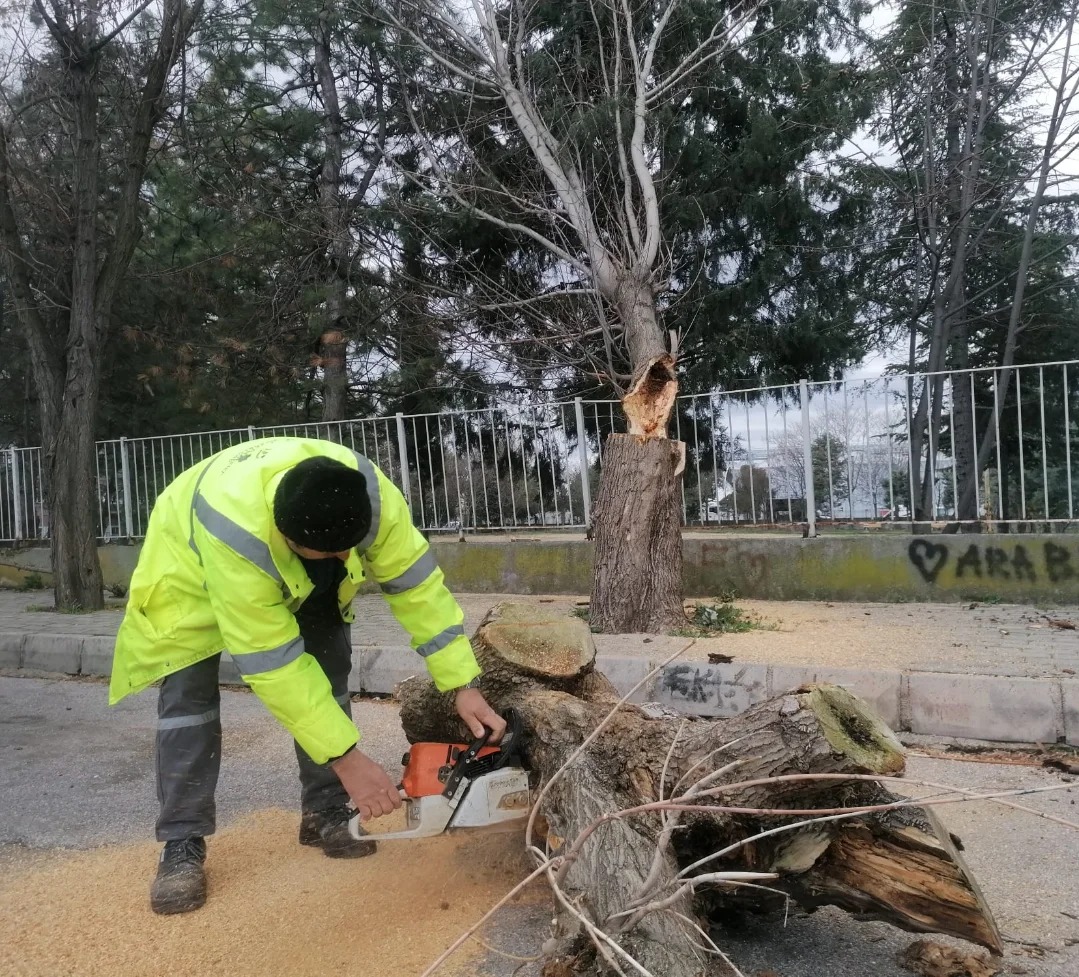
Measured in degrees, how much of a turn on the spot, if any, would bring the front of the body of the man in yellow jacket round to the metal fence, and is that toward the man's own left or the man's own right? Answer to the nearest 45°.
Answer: approximately 90° to the man's own left

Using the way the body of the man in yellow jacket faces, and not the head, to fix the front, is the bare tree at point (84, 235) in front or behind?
behind

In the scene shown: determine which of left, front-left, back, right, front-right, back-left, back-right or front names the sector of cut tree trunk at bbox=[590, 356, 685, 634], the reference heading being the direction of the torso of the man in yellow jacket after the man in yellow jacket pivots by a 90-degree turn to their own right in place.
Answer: back

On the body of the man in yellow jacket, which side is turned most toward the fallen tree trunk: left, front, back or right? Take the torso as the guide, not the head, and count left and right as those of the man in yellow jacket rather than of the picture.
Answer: front

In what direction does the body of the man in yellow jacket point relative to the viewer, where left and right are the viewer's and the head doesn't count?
facing the viewer and to the right of the viewer

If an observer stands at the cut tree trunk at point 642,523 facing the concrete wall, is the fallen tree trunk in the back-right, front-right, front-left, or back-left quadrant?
back-right

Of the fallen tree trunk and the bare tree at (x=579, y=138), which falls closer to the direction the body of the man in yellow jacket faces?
the fallen tree trunk

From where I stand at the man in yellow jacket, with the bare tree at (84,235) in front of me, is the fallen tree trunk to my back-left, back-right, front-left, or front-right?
back-right

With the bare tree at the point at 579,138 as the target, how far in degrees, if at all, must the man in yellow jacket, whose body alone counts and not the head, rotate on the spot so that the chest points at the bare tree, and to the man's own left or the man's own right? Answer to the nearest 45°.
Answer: approximately 90° to the man's own left

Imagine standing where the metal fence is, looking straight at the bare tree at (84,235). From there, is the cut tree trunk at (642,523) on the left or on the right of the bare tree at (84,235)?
left

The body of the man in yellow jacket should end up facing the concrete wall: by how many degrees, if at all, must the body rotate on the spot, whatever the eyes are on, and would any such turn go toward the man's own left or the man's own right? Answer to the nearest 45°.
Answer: approximately 90° to the man's own left
